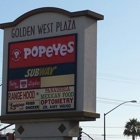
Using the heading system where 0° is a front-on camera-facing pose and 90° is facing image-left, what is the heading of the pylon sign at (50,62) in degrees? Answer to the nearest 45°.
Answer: approximately 45°
